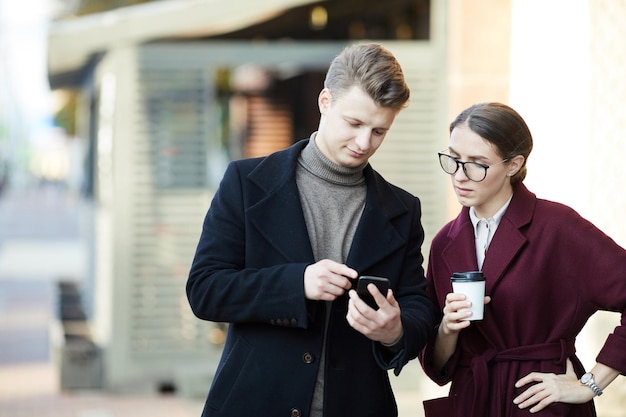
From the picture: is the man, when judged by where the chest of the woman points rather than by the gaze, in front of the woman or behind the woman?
in front

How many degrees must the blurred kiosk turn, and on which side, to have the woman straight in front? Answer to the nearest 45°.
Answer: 0° — it already faces them

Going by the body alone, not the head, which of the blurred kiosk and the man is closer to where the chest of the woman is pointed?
the man

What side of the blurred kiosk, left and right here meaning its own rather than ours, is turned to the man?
front

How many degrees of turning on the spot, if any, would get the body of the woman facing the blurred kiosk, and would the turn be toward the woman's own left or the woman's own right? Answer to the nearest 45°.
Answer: approximately 90° to the woman's own right

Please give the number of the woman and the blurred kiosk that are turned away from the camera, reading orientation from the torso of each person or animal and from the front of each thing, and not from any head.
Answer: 0

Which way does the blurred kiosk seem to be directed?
toward the camera

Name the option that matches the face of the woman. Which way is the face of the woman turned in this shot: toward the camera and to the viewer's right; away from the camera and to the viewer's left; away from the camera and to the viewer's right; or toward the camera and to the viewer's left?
toward the camera and to the viewer's left

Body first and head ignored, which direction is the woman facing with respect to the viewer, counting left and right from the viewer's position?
facing the viewer and to the left of the viewer
